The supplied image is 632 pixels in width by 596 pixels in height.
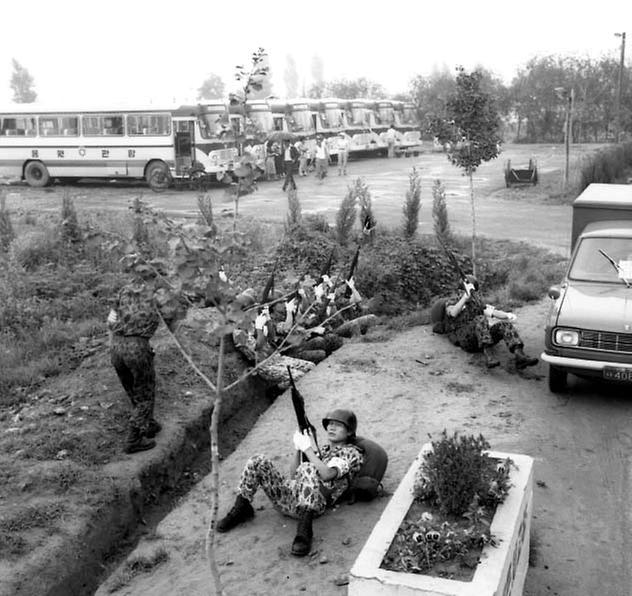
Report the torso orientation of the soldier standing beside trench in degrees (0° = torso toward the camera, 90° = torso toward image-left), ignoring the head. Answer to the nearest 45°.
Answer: approximately 225°

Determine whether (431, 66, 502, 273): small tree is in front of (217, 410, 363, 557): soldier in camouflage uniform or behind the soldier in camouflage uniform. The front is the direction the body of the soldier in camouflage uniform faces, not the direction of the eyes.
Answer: behind

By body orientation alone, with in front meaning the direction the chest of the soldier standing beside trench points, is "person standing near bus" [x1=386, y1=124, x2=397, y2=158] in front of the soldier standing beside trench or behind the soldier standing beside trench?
in front

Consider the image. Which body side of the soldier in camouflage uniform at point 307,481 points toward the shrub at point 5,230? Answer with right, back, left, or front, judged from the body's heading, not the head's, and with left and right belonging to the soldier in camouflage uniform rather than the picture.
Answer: right

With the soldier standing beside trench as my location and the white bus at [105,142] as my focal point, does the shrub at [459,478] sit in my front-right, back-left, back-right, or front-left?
back-right

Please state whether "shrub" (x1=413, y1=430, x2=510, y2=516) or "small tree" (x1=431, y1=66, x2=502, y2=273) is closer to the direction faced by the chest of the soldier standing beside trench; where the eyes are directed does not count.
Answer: the small tree

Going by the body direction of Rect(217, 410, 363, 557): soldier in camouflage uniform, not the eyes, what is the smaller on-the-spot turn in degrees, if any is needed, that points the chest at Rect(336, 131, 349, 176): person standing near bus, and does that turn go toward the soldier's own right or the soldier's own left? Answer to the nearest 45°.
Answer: approximately 135° to the soldier's own right

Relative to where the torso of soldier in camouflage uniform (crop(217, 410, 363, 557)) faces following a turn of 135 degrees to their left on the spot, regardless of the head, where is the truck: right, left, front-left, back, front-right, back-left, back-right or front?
front-left

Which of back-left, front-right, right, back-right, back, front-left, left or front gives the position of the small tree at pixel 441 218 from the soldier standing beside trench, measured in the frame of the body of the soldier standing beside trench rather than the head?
front

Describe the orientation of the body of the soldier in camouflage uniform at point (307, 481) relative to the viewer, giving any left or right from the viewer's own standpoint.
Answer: facing the viewer and to the left of the viewer

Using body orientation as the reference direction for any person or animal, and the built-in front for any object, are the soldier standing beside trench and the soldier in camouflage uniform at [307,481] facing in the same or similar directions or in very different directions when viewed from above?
very different directions

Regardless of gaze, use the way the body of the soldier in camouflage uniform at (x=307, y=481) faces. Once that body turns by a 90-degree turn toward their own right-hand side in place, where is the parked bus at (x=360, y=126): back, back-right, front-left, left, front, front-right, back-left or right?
front-right

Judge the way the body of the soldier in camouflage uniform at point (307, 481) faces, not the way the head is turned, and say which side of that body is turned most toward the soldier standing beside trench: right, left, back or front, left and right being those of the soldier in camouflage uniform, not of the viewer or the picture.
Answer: right

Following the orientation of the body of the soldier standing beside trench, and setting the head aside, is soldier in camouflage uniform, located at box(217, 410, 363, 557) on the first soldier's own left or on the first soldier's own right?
on the first soldier's own right
